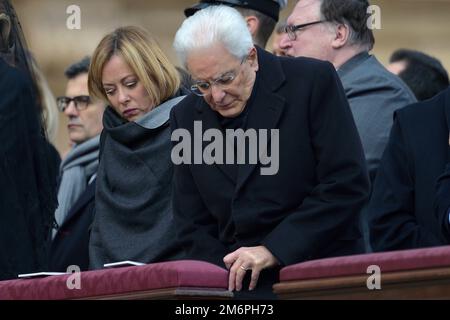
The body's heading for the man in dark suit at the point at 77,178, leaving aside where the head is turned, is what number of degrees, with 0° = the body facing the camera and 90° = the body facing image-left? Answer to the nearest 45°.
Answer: approximately 45°

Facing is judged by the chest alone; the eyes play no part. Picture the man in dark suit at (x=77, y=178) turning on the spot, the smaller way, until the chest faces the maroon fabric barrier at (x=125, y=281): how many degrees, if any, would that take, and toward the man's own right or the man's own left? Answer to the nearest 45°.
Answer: approximately 45° to the man's own left

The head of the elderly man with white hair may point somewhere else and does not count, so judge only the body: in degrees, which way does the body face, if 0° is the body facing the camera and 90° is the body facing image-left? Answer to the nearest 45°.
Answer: approximately 45°

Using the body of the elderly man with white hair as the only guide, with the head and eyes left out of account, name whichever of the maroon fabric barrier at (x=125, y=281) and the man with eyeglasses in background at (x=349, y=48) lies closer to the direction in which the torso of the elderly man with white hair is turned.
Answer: the maroon fabric barrier

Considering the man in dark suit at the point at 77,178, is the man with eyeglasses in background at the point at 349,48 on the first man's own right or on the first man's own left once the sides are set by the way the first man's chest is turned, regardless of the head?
on the first man's own left

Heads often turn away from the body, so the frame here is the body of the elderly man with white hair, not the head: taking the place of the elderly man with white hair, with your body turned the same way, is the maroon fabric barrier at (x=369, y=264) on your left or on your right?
on your left
